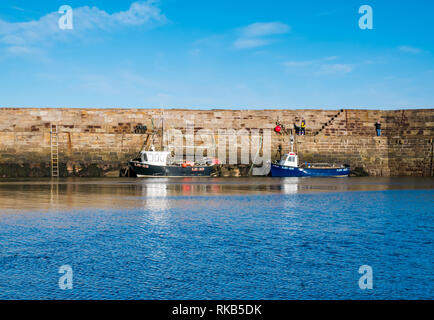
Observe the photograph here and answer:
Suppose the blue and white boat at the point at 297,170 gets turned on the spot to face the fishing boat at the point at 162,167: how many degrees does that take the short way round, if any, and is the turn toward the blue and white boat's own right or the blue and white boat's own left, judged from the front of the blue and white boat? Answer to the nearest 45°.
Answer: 0° — it already faces it

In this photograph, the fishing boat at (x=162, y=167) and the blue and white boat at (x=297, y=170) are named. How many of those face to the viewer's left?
2

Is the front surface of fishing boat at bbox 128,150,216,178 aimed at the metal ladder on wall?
yes

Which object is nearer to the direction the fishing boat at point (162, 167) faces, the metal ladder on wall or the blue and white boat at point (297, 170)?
the metal ladder on wall

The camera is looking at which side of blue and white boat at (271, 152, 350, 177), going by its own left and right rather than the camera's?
left

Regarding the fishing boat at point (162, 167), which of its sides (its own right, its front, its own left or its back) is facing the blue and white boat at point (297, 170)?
back

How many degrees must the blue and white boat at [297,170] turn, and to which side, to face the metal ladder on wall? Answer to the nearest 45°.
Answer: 0° — it already faces it

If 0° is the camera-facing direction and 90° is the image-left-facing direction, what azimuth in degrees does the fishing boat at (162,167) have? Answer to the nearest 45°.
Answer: approximately 90°
